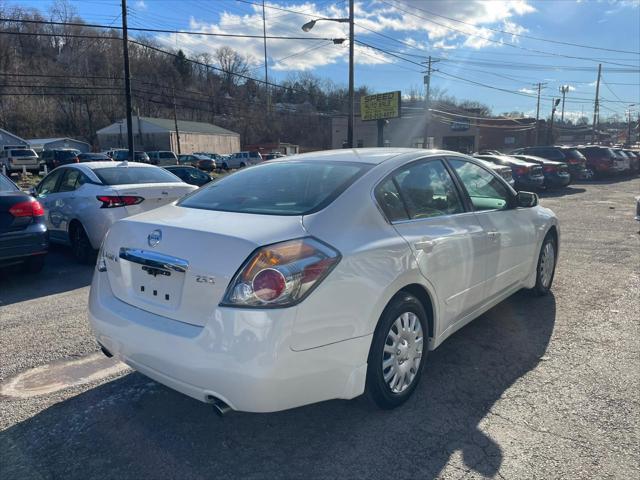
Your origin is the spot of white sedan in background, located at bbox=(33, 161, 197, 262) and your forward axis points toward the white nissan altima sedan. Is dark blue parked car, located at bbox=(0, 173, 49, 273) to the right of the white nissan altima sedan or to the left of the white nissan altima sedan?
right

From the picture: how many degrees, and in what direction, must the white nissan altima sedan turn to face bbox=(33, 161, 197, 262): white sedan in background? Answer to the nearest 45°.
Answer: approximately 90° to its left

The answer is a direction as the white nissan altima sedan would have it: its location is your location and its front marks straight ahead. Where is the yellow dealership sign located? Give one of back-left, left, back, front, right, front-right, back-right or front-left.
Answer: front-left

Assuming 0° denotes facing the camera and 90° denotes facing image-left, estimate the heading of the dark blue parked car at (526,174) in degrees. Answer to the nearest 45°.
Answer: approximately 135°

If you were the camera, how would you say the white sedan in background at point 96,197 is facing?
facing away from the viewer and to the left of the viewer

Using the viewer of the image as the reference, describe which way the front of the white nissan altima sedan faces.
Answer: facing away from the viewer and to the right of the viewer

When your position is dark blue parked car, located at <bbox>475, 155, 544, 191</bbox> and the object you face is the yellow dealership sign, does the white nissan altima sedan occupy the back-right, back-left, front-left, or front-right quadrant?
back-left
